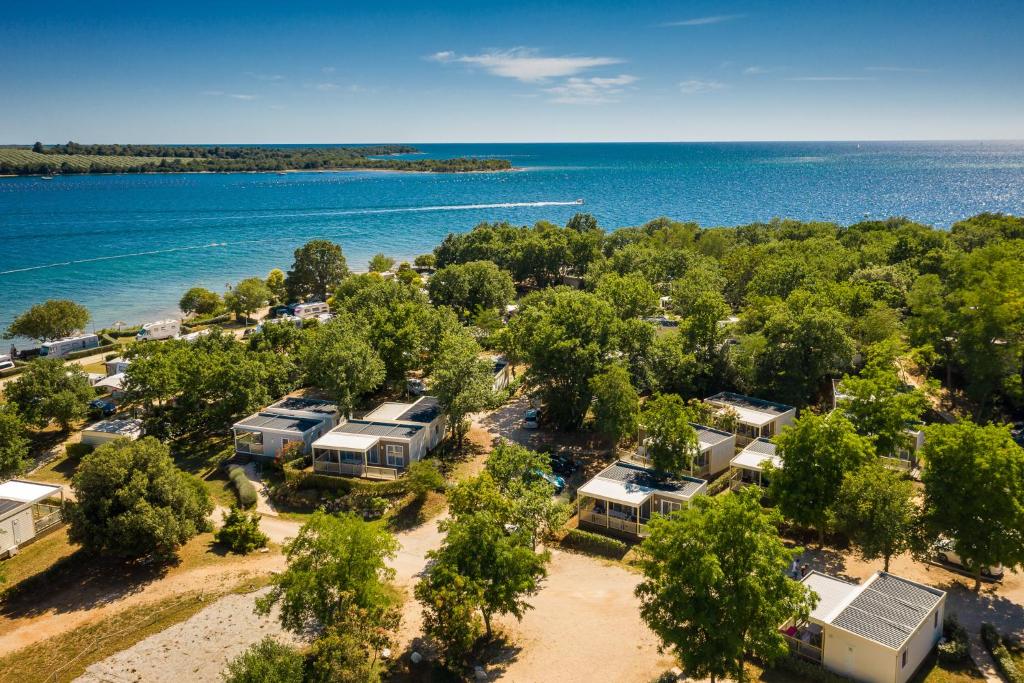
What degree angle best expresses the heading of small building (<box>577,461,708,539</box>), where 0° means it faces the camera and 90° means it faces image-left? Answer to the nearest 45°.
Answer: approximately 45°

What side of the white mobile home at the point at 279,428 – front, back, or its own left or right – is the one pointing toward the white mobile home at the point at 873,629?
left

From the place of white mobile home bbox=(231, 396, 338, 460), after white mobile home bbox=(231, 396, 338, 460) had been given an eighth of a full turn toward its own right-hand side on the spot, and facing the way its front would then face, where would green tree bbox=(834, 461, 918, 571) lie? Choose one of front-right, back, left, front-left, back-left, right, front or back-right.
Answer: back-left

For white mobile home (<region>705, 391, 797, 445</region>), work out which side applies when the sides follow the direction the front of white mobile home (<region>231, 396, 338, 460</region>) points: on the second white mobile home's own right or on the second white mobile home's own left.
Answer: on the second white mobile home's own left

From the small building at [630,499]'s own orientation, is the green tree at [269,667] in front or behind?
in front

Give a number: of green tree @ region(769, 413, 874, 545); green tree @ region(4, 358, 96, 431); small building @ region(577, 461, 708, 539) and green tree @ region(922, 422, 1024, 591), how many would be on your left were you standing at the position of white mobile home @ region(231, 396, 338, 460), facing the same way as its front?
3

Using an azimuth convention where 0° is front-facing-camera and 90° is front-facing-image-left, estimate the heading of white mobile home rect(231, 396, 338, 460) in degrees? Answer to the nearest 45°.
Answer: approximately 45°

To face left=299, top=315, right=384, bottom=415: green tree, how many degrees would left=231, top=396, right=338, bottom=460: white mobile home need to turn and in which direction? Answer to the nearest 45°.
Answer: approximately 135° to its left
